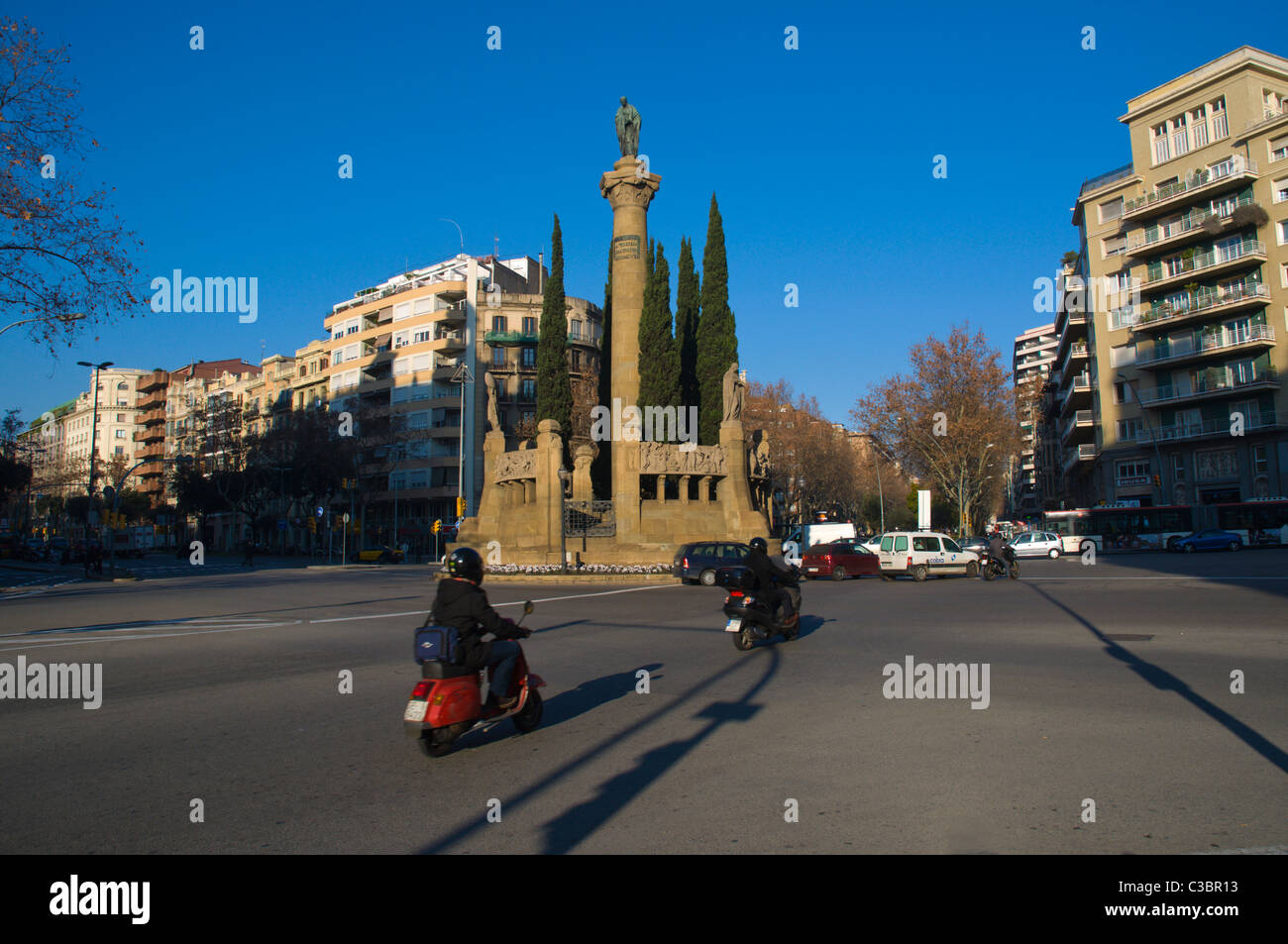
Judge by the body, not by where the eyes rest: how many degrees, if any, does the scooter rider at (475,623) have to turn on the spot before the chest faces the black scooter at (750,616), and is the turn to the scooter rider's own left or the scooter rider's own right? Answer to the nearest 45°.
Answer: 0° — they already face it

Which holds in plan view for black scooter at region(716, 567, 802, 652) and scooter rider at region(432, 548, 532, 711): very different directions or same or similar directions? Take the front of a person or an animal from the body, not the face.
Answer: same or similar directions

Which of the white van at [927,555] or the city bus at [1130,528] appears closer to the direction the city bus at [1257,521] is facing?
the city bus

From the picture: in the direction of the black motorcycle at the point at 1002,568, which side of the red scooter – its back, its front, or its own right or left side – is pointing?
front

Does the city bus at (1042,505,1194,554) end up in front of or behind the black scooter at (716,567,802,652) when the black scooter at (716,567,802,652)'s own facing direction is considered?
in front

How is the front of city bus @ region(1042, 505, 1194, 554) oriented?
to the viewer's left

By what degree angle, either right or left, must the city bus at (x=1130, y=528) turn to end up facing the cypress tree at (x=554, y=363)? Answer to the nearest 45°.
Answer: approximately 45° to its left

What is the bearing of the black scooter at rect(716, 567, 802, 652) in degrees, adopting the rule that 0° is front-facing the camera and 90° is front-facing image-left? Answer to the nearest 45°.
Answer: approximately 225°

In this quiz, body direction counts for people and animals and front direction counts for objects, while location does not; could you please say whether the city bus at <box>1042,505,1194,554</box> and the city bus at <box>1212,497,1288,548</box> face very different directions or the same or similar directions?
same or similar directions

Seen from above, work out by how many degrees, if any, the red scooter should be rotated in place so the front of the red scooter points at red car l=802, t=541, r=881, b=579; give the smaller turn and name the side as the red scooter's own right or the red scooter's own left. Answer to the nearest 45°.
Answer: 0° — it already faces it

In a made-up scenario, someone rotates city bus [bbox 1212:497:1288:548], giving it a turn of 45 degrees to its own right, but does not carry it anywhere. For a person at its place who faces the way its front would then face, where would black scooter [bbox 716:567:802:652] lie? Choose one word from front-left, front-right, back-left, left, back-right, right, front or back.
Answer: back-left

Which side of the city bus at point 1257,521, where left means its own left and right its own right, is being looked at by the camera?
left

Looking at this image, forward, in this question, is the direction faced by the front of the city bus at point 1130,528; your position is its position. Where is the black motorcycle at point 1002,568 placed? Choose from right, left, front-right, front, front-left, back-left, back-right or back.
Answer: left

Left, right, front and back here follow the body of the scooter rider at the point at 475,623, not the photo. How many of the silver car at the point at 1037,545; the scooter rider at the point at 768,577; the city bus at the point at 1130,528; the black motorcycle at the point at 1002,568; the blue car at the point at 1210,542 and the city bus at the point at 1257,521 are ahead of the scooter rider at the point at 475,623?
6

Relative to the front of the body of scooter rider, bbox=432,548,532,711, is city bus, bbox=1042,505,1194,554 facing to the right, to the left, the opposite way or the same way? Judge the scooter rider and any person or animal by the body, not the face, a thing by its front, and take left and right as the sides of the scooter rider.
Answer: to the left

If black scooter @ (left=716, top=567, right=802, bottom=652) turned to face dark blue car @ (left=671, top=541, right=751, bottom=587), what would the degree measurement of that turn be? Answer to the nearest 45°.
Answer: approximately 45° to its left

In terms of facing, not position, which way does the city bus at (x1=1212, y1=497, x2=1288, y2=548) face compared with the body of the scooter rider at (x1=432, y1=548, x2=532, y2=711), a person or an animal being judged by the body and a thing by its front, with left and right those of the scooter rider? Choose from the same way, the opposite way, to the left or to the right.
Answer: to the left

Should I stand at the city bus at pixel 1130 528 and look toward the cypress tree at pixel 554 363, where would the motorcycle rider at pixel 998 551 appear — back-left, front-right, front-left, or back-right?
front-left
